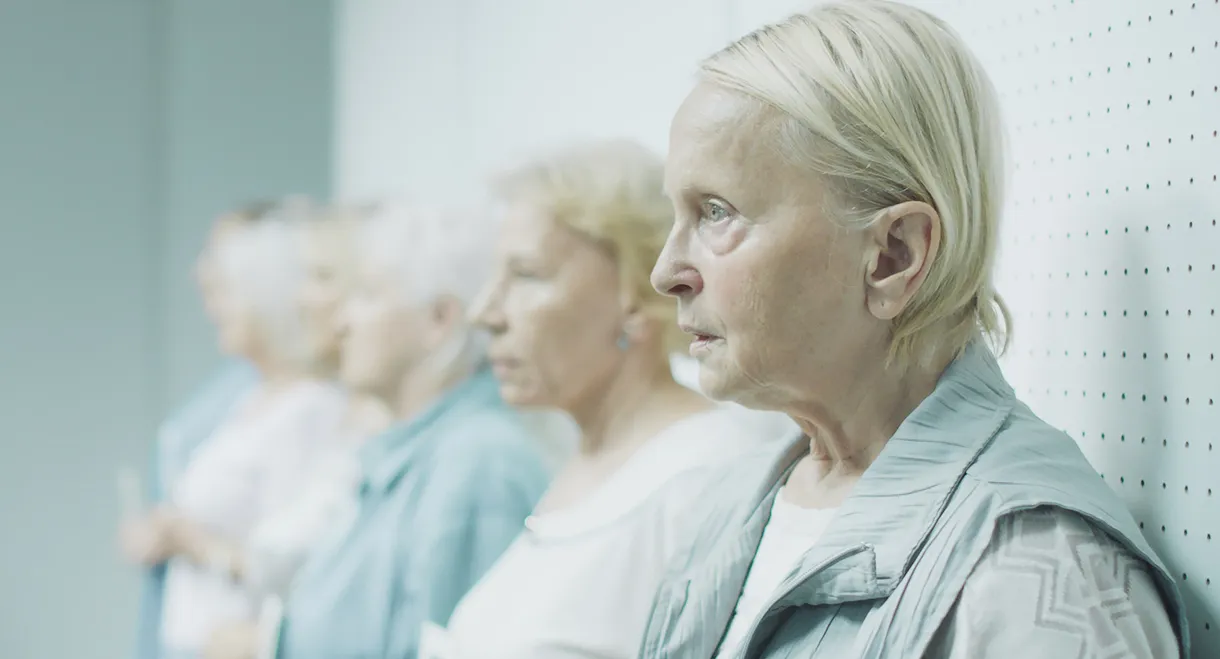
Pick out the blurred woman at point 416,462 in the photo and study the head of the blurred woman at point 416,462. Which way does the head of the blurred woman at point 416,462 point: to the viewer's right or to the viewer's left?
to the viewer's left

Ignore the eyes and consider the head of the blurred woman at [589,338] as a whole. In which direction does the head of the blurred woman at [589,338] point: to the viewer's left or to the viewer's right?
to the viewer's left

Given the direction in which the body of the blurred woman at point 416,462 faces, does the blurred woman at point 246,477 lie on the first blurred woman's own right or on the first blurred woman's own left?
on the first blurred woman's own right

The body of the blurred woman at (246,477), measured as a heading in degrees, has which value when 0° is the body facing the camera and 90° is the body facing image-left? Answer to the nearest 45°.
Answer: approximately 90°

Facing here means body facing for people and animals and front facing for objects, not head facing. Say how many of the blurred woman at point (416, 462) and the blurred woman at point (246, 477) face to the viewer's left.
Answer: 2

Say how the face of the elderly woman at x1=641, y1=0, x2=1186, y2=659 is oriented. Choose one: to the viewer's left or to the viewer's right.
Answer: to the viewer's left

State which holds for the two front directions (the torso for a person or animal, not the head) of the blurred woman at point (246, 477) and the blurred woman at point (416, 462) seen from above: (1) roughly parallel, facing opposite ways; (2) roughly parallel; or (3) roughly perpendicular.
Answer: roughly parallel

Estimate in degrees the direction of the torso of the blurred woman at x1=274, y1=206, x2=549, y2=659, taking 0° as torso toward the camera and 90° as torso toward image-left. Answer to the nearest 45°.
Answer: approximately 90°
